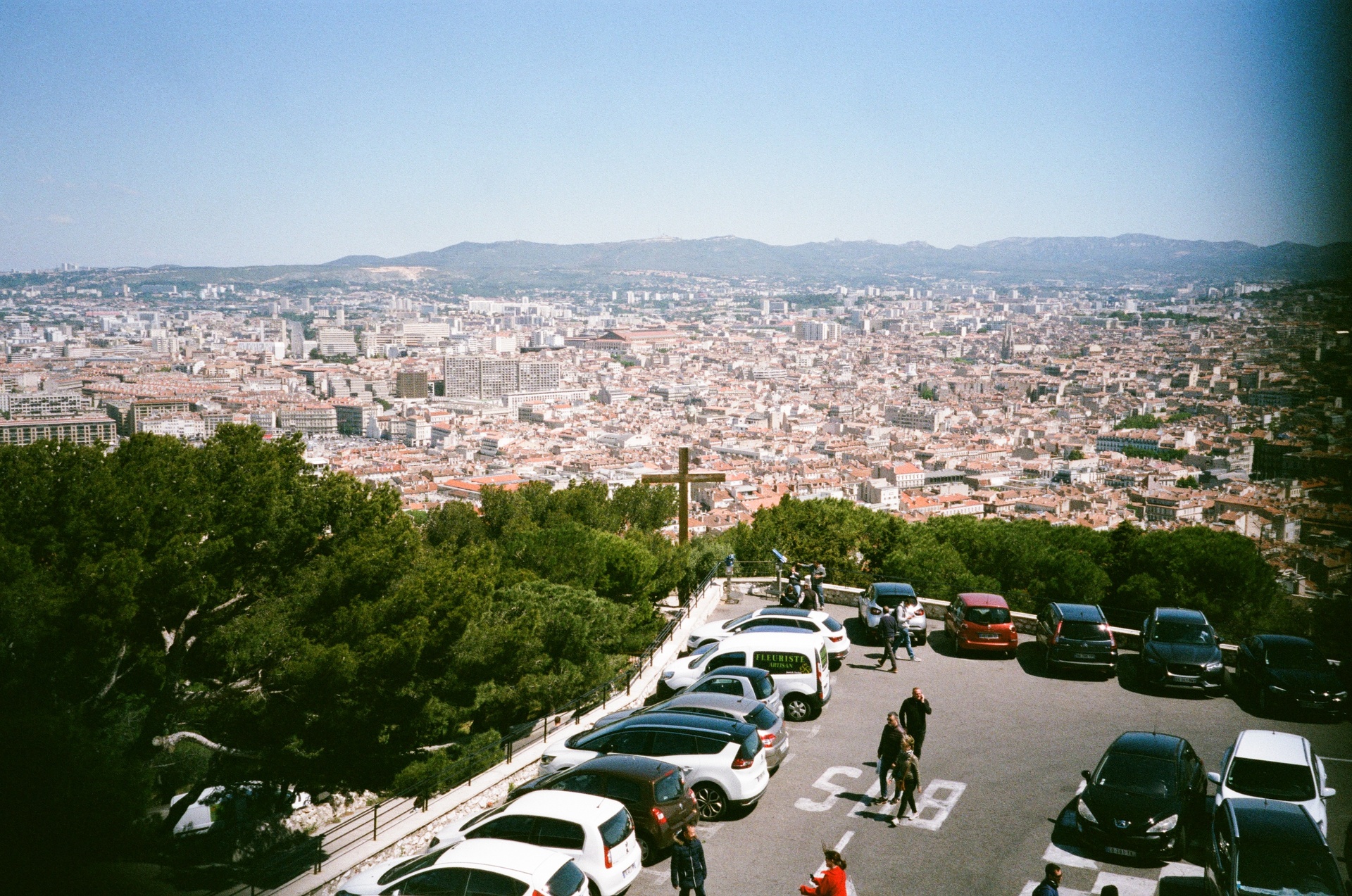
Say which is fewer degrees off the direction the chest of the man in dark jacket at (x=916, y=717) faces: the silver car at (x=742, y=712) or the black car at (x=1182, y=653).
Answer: the silver car

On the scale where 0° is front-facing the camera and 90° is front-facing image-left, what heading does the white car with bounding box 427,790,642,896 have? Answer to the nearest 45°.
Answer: approximately 135°

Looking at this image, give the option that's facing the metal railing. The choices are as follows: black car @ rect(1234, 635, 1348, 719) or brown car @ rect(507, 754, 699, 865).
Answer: brown car @ rect(507, 754, 699, 865)

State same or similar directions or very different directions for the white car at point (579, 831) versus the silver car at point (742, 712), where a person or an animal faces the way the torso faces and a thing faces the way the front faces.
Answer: same or similar directions

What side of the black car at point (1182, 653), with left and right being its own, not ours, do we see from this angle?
front

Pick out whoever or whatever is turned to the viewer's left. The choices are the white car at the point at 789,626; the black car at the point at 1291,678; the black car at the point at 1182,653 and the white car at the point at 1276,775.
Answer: the white car at the point at 789,626

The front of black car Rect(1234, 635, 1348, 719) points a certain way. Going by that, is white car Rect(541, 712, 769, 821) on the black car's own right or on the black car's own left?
on the black car's own right

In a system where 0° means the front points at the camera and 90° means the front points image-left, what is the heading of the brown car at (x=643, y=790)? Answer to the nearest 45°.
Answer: approximately 135°

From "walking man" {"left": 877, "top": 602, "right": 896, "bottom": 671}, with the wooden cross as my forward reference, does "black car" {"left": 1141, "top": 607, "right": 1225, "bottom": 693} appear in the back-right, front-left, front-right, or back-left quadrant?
back-right

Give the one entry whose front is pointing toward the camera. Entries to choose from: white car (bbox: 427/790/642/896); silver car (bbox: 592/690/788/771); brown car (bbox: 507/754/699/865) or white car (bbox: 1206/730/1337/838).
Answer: white car (bbox: 1206/730/1337/838)

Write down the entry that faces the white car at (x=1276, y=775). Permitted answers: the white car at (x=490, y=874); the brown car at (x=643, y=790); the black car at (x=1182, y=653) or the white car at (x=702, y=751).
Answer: the black car at (x=1182, y=653)

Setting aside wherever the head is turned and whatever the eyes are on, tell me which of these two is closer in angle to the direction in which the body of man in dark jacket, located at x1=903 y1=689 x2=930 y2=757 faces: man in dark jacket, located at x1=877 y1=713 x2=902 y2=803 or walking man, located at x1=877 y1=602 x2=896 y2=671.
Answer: the man in dark jacket

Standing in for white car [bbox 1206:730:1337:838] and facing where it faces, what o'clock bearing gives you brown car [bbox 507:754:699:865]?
The brown car is roughly at 2 o'clock from the white car.

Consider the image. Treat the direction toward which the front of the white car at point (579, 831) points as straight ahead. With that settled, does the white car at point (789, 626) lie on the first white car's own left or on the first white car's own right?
on the first white car's own right

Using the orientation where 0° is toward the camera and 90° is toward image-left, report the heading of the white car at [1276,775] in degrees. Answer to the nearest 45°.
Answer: approximately 0°

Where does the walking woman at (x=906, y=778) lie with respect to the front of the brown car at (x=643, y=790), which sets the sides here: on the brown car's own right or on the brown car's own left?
on the brown car's own right

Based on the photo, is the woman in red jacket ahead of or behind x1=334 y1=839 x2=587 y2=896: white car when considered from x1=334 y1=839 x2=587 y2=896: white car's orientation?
behind

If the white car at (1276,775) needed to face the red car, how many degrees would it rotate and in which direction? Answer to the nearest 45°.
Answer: approximately 135° to its right

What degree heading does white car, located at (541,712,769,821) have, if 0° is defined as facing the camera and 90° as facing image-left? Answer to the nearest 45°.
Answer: approximately 135°
